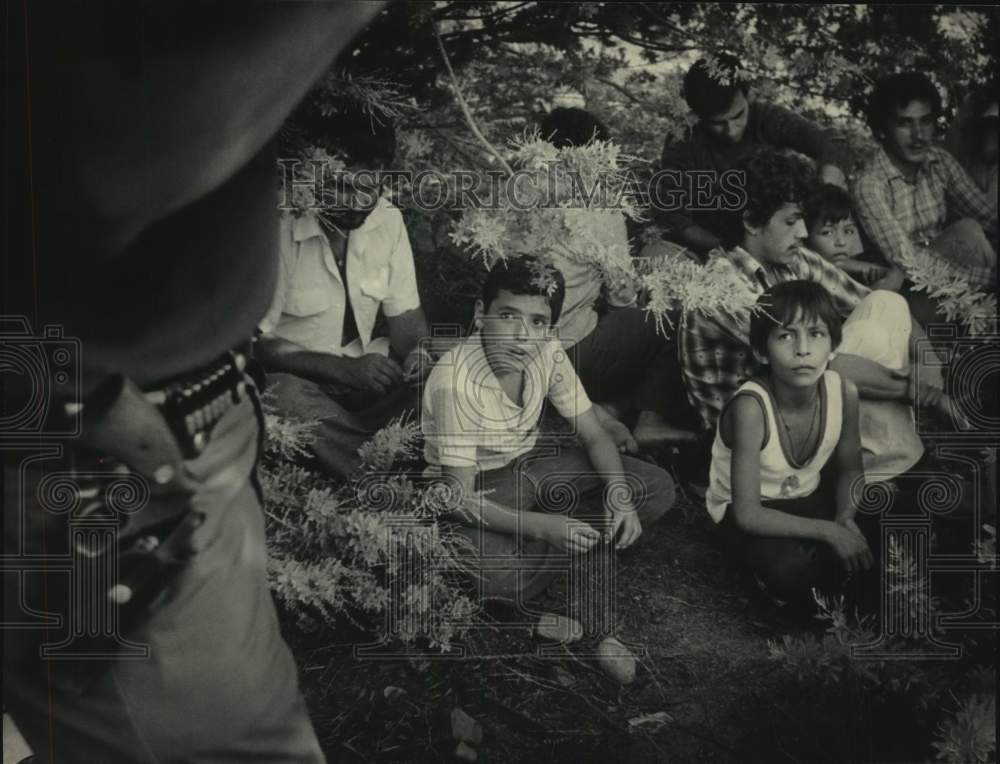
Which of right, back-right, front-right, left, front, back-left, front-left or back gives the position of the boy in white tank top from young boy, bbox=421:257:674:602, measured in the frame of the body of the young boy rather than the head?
front-left

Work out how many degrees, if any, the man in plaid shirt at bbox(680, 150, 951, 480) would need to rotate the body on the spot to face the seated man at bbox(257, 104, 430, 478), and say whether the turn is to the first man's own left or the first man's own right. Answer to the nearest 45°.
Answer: approximately 135° to the first man's own right

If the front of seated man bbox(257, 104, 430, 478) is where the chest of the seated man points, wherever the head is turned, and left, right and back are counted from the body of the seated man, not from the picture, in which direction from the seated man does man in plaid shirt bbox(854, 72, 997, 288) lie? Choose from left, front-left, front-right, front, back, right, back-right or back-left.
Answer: left

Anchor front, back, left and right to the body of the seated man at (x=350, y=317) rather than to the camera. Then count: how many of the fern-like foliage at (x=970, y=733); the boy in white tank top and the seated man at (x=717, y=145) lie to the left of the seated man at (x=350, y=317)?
3

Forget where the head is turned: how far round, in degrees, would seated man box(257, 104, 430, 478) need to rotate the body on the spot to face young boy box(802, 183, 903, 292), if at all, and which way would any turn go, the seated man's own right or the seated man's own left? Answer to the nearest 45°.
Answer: approximately 90° to the seated man's own left

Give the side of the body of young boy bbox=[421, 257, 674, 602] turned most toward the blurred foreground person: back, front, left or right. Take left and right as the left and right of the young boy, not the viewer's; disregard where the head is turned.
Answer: right

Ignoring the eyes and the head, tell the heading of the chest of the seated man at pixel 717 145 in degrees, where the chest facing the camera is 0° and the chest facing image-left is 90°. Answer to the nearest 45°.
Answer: approximately 315°

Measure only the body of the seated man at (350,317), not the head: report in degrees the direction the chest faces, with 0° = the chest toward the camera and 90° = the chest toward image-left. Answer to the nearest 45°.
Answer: approximately 0°
